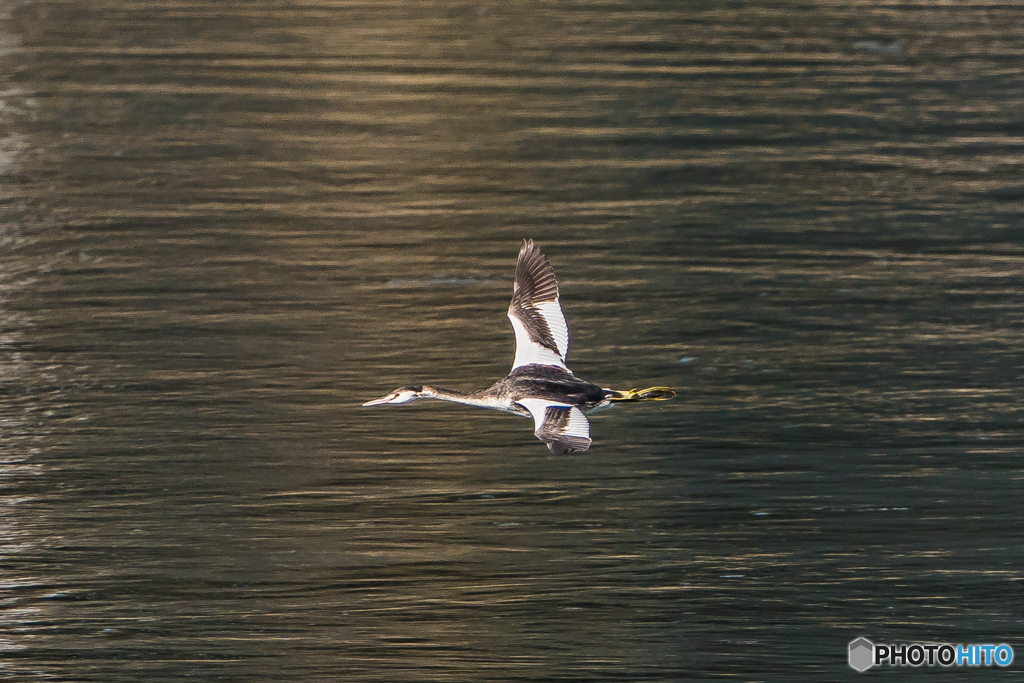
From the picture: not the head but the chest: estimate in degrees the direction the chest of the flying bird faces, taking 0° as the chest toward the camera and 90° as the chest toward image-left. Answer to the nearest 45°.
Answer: approximately 90°
